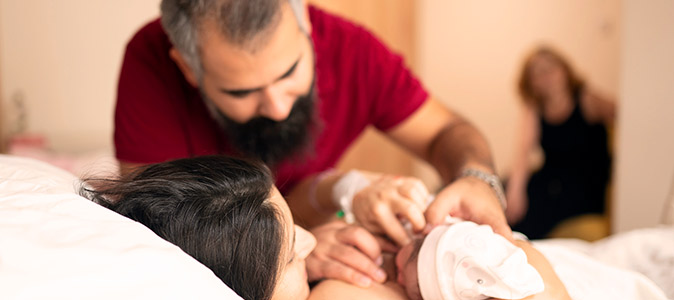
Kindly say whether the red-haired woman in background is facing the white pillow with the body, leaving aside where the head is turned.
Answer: yes

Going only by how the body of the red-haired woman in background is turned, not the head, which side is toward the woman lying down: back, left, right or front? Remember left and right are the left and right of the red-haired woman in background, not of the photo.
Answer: front

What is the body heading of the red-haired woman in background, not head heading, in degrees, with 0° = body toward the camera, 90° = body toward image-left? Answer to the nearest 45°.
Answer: approximately 0°
